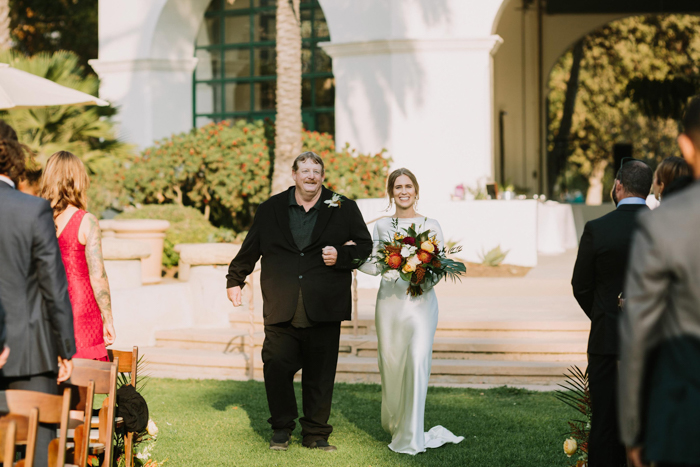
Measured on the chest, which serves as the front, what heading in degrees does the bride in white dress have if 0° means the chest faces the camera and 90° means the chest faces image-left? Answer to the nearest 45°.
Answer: approximately 0°

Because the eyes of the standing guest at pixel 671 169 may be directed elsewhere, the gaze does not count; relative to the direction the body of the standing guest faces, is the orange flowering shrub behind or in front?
in front

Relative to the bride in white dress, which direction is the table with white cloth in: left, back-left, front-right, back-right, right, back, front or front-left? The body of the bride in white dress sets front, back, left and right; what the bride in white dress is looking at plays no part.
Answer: back

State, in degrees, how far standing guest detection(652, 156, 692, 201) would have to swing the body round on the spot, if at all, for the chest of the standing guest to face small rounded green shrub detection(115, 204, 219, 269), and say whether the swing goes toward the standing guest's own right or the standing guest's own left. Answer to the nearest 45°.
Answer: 0° — they already face it

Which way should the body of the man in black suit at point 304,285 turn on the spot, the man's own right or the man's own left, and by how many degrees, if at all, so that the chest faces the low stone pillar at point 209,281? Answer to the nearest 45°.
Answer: approximately 180°

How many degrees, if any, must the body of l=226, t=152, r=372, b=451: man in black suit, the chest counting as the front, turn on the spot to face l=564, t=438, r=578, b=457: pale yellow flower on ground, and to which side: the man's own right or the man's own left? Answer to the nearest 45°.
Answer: approximately 45° to the man's own left

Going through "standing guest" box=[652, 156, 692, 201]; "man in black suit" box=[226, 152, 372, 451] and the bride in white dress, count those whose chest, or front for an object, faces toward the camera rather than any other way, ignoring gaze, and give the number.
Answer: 2

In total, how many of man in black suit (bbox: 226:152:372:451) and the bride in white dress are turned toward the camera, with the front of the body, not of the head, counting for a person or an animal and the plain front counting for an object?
2

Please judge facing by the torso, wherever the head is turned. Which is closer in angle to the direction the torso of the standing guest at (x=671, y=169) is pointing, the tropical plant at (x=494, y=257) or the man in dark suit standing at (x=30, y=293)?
the tropical plant

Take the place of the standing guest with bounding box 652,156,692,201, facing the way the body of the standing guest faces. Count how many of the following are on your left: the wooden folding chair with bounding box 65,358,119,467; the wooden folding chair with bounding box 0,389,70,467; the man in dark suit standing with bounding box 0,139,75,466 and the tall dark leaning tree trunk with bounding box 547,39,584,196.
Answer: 3

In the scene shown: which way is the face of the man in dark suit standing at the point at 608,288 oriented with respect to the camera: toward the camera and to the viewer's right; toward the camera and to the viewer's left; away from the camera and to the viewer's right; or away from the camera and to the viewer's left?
away from the camera and to the viewer's left
